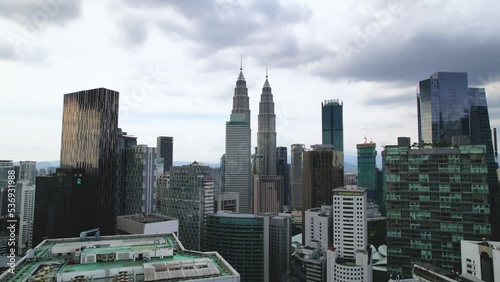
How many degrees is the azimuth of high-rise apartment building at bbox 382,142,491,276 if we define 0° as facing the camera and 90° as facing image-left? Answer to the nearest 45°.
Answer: approximately 0°

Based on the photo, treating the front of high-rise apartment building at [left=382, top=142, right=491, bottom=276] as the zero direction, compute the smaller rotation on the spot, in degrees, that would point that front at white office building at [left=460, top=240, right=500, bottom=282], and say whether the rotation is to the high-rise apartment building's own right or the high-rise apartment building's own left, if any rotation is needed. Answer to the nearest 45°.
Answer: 0° — it already faces it

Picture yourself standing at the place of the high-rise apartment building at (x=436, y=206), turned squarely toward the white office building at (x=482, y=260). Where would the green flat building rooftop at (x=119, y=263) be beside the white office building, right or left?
right

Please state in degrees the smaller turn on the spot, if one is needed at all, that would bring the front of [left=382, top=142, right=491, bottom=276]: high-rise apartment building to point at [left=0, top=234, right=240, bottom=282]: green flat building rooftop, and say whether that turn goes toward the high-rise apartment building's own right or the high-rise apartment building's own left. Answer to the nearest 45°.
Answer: approximately 45° to the high-rise apartment building's own right
